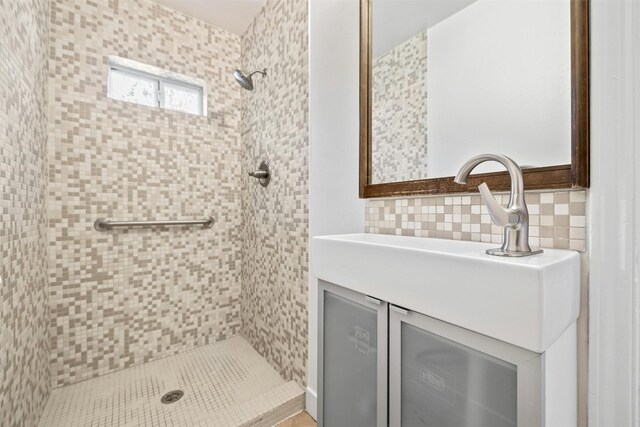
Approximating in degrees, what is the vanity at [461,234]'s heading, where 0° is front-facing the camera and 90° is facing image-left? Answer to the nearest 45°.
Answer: approximately 45°

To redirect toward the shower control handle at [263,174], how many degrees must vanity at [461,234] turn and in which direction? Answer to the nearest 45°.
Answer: approximately 90° to its right

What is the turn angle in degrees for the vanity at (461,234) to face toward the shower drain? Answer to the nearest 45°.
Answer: approximately 45° to its right

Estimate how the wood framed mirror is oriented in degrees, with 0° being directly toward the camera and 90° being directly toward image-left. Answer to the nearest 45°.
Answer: approximately 45°
